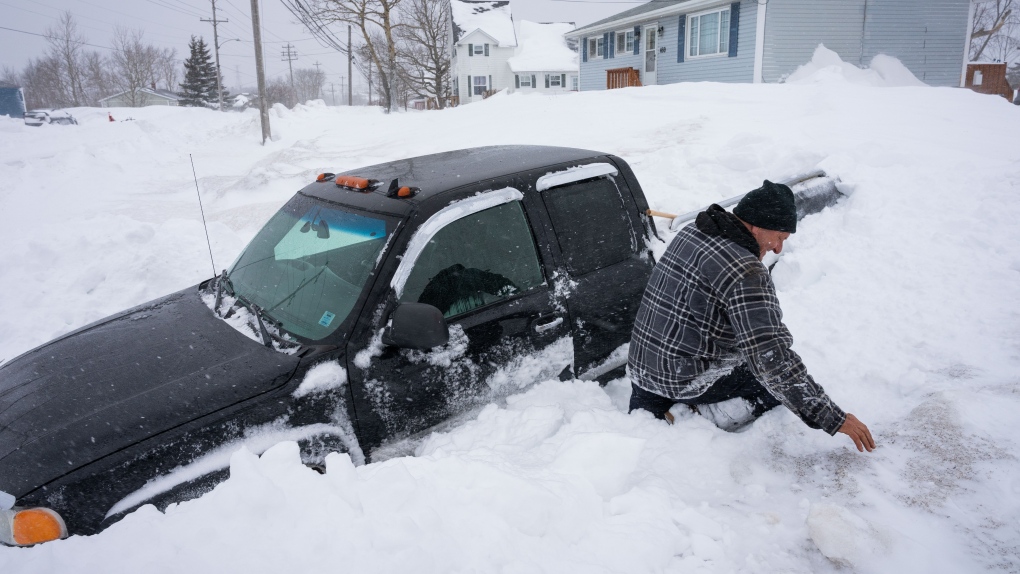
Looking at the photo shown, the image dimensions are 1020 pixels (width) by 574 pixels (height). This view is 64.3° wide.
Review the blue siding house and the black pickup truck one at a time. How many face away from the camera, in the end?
0

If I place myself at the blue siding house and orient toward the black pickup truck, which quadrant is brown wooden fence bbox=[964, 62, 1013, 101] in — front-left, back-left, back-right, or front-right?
back-left

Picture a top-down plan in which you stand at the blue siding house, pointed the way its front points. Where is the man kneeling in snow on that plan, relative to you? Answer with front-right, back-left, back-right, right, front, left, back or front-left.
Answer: front-left

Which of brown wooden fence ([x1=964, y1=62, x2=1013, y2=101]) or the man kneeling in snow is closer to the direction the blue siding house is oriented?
the man kneeling in snow

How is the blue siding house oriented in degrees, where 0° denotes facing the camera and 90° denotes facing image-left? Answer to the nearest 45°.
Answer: approximately 45°

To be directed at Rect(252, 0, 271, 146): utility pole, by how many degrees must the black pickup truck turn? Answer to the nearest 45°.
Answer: approximately 135° to its right

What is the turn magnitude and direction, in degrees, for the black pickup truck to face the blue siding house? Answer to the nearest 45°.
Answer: approximately 180°

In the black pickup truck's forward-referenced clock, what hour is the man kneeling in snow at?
The man kneeling in snow is roughly at 8 o'clock from the black pickup truck.

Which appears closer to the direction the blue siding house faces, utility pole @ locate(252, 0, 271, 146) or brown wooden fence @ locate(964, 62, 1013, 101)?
the utility pole

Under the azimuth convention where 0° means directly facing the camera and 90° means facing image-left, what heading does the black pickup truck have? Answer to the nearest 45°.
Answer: approximately 45°

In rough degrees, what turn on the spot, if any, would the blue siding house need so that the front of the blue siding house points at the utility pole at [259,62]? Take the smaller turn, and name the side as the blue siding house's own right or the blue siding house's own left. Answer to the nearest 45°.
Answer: approximately 45° to the blue siding house's own right

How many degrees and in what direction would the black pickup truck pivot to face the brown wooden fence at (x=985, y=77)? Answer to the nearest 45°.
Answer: approximately 180°

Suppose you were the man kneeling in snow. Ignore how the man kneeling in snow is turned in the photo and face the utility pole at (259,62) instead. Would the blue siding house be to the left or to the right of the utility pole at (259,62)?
right
